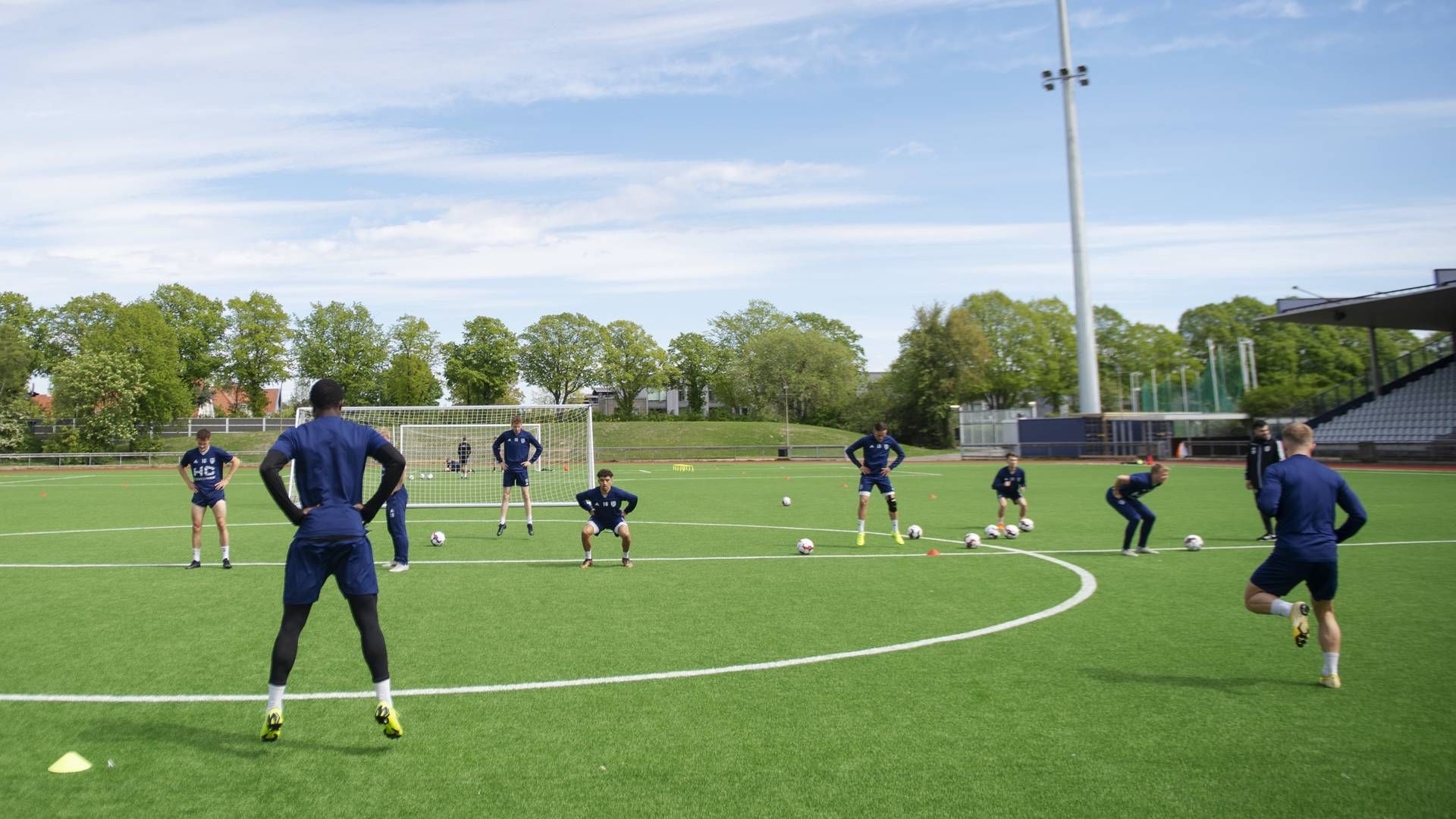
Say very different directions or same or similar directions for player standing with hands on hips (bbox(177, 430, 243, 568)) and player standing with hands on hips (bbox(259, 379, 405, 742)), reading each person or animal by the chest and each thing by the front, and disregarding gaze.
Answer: very different directions

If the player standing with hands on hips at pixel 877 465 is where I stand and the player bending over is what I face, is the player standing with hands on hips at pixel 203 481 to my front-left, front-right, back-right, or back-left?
back-right

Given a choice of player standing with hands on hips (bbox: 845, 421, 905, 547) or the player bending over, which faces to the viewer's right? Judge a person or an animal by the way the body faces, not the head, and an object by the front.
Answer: the player bending over

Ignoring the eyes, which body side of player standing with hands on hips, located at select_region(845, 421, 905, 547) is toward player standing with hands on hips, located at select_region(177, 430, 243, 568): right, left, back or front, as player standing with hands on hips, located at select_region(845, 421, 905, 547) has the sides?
right

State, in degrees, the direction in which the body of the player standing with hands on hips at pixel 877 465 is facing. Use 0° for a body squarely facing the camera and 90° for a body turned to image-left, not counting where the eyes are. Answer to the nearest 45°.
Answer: approximately 0°

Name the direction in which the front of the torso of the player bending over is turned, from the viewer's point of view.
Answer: to the viewer's right

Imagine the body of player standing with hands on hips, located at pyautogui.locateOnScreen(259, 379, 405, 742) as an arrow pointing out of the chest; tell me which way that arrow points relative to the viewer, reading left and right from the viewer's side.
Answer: facing away from the viewer

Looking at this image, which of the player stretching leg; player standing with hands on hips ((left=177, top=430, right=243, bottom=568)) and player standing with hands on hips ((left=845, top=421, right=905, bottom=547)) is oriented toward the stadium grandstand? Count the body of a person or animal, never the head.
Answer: the player stretching leg

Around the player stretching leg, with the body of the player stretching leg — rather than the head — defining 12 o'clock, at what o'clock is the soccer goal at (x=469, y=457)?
The soccer goal is roughly at 10 o'clock from the player stretching leg.

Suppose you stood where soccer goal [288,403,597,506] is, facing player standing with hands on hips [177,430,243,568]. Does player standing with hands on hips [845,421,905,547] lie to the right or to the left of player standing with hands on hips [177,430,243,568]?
left
